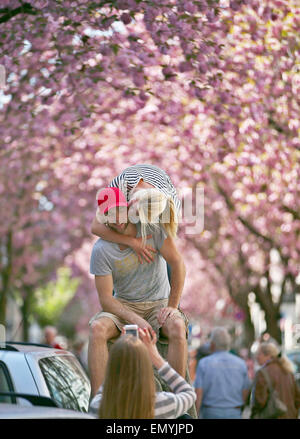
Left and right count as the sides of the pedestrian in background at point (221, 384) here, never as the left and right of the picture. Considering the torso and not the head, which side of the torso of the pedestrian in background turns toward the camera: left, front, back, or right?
back

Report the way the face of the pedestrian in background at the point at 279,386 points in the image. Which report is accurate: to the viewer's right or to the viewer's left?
to the viewer's left

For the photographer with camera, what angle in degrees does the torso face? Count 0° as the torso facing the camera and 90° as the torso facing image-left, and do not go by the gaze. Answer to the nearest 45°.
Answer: approximately 180°

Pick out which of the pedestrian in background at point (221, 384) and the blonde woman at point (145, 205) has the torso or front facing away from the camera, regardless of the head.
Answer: the pedestrian in background

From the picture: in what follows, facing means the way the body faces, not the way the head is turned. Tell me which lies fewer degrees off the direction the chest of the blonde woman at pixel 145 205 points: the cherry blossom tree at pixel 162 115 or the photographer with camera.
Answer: the photographer with camera
